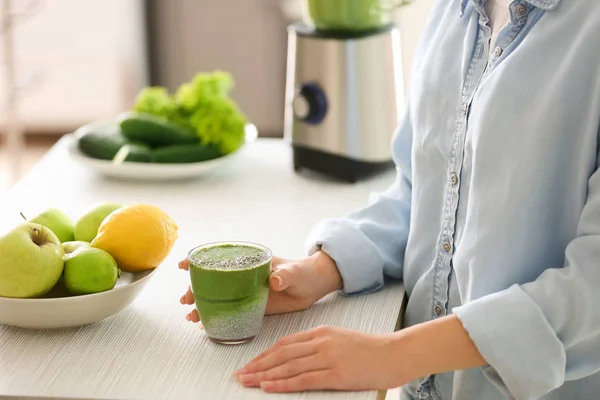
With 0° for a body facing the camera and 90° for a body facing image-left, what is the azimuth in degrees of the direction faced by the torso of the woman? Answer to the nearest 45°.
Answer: approximately 45°

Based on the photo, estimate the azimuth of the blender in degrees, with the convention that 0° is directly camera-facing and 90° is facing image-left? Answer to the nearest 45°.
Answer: approximately 45°

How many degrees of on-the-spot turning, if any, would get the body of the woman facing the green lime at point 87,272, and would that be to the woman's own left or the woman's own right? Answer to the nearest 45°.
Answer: approximately 45° to the woman's own right

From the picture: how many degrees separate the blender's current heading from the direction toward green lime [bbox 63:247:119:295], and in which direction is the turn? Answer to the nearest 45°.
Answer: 0° — it already faces it
